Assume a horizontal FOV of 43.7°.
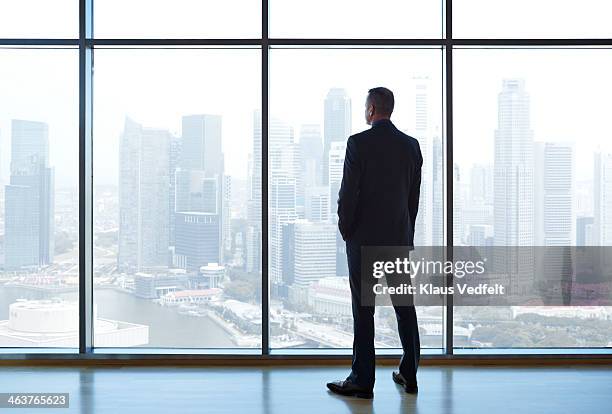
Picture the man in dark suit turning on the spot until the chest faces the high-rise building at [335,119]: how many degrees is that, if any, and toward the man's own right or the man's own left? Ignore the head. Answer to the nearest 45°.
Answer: approximately 45° to the man's own right

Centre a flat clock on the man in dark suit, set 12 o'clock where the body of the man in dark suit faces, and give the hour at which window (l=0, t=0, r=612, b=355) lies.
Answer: The window is roughly at 12 o'clock from the man in dark suit.

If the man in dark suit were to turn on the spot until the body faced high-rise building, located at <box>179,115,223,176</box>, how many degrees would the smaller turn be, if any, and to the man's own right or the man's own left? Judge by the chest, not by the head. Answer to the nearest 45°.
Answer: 0° — they already face it

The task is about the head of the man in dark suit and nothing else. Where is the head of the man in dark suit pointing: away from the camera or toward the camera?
away from the camera

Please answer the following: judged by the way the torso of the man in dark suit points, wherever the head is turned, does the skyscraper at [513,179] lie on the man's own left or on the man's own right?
on the man's own right

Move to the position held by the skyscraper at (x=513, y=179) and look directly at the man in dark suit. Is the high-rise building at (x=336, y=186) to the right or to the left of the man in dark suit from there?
right

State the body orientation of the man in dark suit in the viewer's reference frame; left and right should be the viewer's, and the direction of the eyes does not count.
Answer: facing away from the viewer and to the left of the viewer
